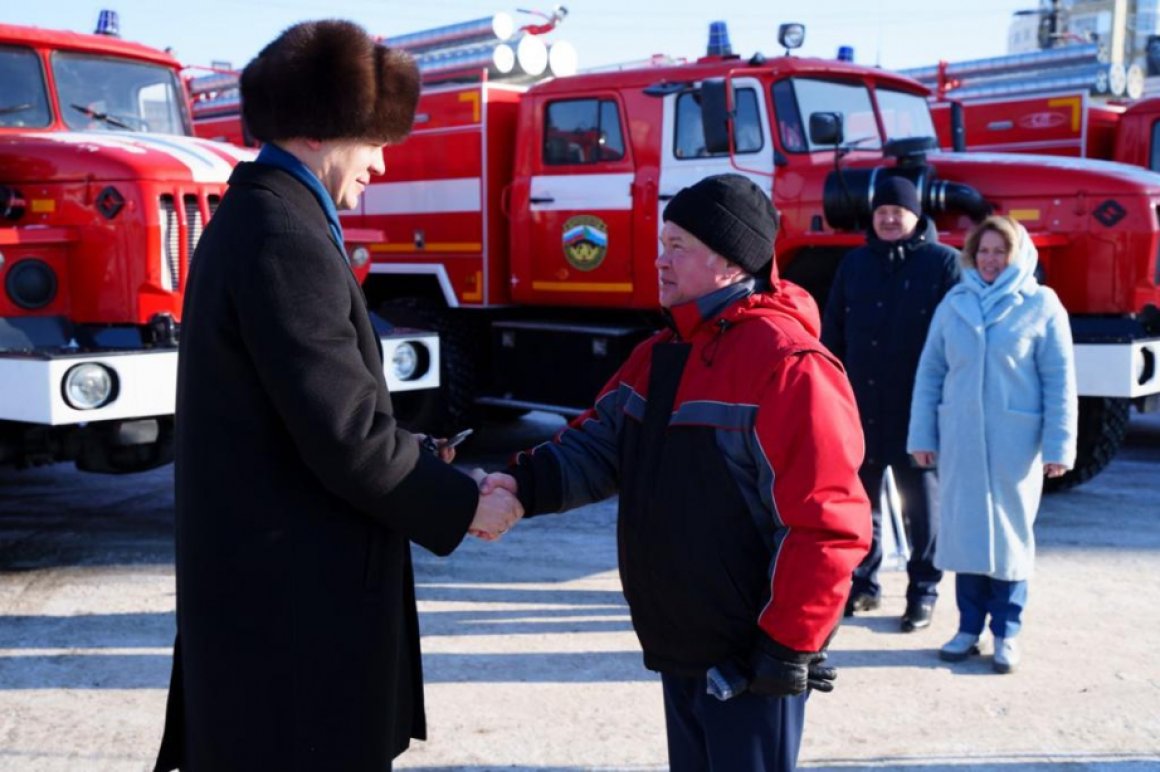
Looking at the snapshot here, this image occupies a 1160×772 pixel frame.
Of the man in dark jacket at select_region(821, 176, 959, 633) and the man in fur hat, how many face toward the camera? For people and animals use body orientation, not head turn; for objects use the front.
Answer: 1

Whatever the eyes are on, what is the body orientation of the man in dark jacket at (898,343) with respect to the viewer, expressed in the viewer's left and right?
facing the viewer

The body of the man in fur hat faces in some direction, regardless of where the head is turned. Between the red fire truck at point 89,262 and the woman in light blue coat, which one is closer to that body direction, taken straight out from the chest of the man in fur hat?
the woman in light blue coat

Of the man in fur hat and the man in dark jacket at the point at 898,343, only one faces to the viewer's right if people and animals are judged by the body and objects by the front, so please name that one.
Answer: the man in fur hat

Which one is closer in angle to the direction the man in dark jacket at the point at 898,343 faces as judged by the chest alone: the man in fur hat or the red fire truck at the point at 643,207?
the man in fur hat

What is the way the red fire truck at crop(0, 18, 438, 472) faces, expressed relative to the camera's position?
facing the viewer and to the right of the viewer

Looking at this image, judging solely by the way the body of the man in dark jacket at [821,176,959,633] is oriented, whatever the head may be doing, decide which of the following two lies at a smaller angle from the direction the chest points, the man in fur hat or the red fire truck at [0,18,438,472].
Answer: the man in fur hat

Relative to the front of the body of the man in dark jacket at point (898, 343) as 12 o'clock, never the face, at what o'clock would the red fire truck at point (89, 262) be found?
The red fire truck is roughly at 3 o'clock from the man in dark jacket.

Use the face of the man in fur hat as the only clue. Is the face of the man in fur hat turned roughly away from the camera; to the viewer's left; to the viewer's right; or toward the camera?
to the viewer's right

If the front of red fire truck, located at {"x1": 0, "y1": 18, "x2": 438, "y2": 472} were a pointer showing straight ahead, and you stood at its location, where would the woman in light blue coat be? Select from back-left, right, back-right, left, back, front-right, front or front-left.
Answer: front

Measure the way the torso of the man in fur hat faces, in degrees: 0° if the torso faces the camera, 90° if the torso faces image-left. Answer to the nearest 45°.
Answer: approximately 270°
